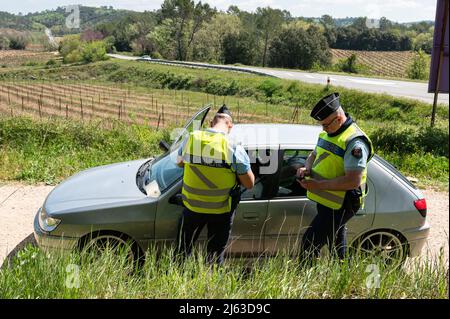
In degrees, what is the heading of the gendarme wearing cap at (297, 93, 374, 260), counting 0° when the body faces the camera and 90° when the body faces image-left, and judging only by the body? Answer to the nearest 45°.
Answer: approximately 45°

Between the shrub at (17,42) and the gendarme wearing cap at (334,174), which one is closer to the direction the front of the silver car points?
the shrub

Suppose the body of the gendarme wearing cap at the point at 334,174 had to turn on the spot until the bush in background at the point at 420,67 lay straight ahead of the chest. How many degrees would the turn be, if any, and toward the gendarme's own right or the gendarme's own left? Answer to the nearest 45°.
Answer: approximately 135° to the gendarme's own right

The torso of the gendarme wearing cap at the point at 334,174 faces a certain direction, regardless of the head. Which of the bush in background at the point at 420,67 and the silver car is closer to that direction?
the silver car

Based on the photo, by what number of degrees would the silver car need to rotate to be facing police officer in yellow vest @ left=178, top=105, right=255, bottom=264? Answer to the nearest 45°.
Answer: approximately 45° to its left

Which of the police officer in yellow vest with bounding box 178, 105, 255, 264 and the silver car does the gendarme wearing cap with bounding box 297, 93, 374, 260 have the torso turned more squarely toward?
the police officer in yellow vest

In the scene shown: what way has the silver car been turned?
to the viewer's left

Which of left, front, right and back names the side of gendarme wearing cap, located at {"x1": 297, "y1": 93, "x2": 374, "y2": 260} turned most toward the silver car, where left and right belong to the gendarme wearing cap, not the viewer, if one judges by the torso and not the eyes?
right

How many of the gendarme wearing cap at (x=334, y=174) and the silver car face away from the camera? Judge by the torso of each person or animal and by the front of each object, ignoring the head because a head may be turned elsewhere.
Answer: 0

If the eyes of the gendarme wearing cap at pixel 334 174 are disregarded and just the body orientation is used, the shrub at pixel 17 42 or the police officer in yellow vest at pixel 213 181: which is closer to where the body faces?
the police officer in yellow vest

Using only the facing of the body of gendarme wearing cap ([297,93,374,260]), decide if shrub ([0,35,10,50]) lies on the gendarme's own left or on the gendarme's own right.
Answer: on the gendarme's own right
